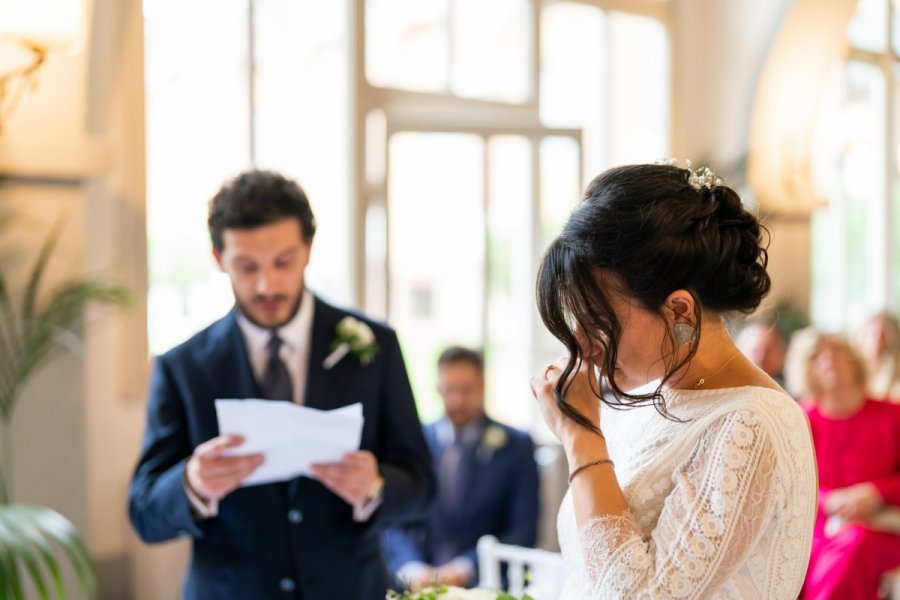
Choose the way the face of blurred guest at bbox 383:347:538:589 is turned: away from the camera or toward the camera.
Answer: toward the camera

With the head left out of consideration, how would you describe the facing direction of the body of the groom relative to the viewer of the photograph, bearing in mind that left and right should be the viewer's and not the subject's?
facing the viewer

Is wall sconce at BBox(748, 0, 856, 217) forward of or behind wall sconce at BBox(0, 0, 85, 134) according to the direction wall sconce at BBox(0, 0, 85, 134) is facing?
forward

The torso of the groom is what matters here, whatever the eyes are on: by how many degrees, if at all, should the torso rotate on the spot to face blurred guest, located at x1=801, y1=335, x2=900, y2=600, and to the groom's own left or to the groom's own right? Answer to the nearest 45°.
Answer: approximately 135° to the groom's own left

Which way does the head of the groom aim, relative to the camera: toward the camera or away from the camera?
toward the camera

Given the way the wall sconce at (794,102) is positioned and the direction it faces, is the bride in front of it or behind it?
in front

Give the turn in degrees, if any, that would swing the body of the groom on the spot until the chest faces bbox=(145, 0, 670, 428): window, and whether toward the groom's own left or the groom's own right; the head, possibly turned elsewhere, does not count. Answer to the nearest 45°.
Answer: approximately 180°

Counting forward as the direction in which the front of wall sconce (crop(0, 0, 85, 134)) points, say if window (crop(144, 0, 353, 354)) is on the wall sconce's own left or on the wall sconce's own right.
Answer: on the wall sconce's own left

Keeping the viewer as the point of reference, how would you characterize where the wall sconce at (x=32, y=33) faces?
facing to the right of the viewer
